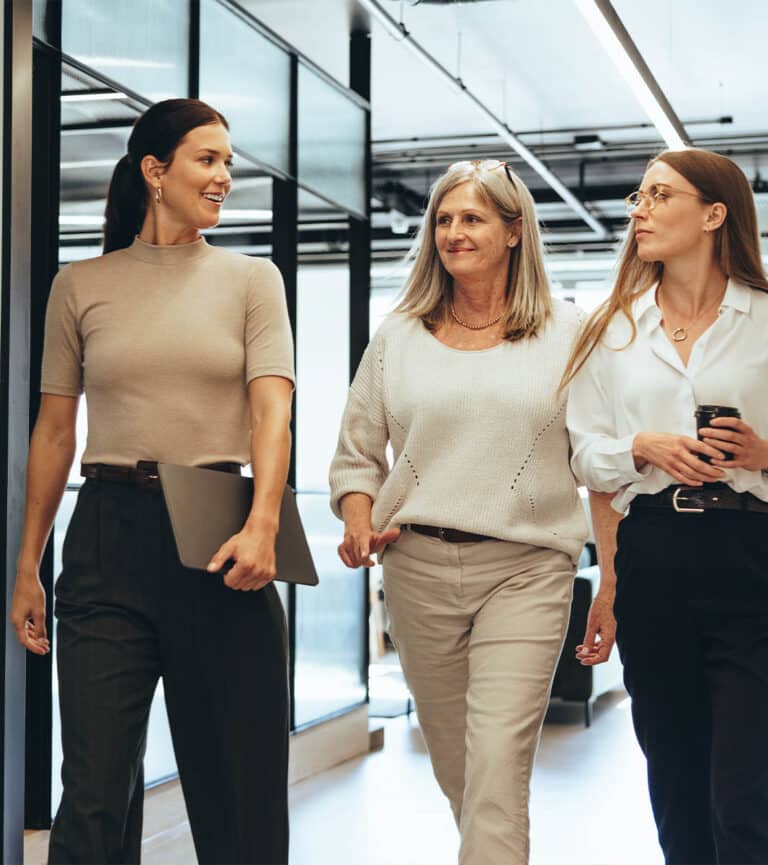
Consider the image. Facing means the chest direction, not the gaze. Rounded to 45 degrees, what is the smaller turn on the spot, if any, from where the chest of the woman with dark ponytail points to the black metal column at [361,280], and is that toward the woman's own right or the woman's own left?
approximately 180°

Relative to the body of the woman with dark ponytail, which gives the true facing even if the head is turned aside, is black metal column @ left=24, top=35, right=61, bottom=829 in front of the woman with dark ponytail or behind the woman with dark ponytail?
behind

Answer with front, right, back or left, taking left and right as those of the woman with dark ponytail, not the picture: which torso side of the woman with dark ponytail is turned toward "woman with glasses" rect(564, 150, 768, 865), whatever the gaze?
left

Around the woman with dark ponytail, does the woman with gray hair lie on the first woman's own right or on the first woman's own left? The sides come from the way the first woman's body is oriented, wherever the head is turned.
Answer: on the first woman's own left

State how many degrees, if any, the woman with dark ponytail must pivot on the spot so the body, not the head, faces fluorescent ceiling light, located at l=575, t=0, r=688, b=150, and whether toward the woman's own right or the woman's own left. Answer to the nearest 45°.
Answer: approximately 135° to the woman's own left

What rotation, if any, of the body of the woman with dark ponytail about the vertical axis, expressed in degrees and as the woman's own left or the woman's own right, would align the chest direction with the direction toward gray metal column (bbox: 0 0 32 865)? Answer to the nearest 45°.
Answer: approximately 135° to the woman's own right

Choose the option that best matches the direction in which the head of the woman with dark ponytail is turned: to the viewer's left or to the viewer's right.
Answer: to the viewer's right

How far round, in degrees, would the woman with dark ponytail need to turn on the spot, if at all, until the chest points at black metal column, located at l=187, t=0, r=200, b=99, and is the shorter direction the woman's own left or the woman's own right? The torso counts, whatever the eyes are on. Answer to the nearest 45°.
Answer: approximately 180°

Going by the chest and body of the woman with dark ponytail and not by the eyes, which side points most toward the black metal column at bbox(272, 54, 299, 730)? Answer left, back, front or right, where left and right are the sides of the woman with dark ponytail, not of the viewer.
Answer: back

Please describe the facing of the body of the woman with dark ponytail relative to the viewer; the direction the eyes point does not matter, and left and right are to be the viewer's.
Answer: facing the viewer
